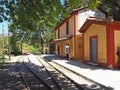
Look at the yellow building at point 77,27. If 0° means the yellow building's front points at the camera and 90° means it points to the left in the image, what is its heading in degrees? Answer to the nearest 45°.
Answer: approximately 45°
